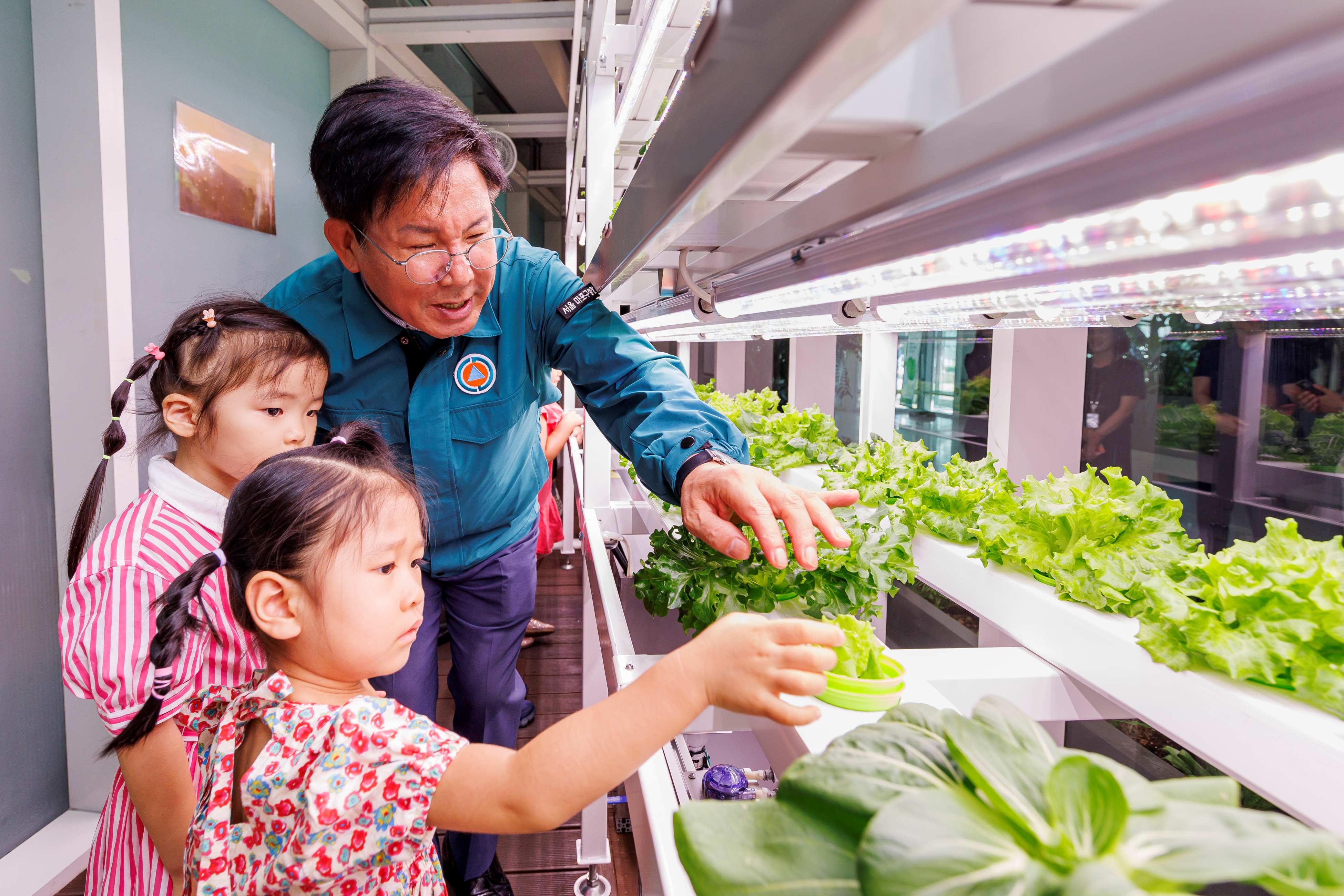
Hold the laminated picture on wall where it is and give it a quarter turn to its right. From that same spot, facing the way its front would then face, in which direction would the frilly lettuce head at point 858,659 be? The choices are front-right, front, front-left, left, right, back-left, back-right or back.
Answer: front-left

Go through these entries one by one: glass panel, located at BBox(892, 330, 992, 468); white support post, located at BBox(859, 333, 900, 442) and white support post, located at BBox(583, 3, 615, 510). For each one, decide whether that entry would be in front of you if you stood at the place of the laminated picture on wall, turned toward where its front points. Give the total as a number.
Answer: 3

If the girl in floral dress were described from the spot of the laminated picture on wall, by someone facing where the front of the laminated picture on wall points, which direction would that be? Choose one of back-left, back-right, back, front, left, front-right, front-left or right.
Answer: front-right

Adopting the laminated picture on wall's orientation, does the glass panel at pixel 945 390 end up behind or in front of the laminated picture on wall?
in front

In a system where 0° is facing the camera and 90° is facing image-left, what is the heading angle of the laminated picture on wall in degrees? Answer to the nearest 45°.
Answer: approximately 315°

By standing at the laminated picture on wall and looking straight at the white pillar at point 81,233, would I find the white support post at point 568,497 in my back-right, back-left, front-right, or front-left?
back-left

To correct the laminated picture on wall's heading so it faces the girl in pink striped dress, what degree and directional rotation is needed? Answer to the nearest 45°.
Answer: approximately 45° to its right

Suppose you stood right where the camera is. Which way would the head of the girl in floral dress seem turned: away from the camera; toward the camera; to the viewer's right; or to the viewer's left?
to the viewer's right

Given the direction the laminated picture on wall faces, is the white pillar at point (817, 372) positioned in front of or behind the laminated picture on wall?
in front

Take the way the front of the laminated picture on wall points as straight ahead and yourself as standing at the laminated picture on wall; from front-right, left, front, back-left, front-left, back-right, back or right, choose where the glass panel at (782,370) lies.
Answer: front-left

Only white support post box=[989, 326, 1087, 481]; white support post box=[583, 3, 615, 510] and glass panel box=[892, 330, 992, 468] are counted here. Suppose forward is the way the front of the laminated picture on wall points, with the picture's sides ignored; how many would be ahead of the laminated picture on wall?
3

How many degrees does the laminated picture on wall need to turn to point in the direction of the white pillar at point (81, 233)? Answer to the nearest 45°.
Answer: approximately 45° to its right

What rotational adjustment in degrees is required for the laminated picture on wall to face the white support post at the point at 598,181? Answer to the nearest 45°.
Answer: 0° — it already faces it

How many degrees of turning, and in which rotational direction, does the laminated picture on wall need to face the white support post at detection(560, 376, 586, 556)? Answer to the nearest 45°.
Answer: approximately 90° to its left

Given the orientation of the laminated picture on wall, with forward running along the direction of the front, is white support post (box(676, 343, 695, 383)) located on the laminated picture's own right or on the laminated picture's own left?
on the laminated picture's own left
